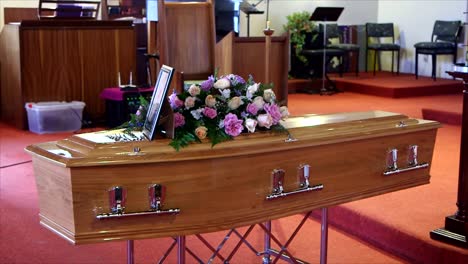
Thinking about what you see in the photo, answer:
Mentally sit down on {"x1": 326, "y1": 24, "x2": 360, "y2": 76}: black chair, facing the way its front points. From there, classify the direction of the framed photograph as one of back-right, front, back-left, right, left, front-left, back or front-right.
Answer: front-right

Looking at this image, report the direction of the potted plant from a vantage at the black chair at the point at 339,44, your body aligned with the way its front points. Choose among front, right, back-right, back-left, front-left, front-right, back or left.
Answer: right

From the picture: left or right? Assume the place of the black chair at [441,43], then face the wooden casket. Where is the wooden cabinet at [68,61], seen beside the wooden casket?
right

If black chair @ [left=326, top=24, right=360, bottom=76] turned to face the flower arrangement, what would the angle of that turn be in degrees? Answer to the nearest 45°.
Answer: approximately 45° to its right

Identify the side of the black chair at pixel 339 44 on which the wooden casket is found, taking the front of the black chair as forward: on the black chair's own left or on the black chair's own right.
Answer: on the black chair's own right

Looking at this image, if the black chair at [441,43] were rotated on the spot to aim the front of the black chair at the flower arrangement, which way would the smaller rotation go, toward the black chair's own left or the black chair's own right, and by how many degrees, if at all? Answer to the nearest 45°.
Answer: approximately 45° to the black chair's own left

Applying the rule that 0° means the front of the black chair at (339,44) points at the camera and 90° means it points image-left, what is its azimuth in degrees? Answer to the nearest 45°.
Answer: approximately 315°

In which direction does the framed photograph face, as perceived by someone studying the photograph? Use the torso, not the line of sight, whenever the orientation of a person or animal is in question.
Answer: facing to the left of the viewer

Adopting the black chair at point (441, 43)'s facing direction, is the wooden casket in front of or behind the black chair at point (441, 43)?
in front

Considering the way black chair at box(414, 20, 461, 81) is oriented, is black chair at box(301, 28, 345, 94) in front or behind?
in front
